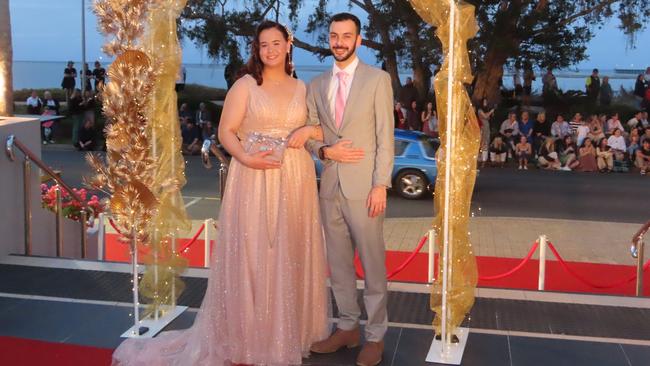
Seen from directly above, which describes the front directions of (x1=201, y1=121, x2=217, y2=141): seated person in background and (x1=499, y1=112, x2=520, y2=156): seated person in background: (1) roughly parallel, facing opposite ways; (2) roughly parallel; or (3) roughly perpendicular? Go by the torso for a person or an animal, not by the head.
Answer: roughly parallel

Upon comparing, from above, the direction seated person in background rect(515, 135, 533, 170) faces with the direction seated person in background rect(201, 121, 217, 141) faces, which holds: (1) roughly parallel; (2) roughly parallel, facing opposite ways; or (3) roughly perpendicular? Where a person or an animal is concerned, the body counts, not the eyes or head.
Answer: roughly parallel

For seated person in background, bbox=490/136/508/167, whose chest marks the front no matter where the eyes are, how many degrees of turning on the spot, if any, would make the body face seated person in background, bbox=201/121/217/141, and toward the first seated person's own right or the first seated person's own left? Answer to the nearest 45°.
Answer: approximately 90° to the first seated person's own right

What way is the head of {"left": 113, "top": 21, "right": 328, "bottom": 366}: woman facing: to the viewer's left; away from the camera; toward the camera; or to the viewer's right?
toward the camera

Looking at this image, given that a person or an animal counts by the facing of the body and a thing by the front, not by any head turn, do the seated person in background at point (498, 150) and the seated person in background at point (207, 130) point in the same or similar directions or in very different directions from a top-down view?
same or similar directions

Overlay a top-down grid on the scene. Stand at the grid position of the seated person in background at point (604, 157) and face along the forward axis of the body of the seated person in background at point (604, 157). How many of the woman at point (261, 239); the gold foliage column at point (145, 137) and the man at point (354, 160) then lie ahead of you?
3

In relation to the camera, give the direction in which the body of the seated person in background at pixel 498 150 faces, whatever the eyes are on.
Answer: toward the camera

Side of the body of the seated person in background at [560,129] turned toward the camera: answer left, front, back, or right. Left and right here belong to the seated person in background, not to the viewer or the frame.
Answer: front

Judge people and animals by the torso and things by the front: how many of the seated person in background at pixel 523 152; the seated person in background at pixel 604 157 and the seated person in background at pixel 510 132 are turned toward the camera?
3

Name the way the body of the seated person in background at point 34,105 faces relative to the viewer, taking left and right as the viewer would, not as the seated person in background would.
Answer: facing the viewer

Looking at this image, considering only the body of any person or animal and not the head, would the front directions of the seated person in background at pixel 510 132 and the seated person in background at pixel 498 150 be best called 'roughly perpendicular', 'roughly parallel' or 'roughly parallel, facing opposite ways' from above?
roughly parallel
